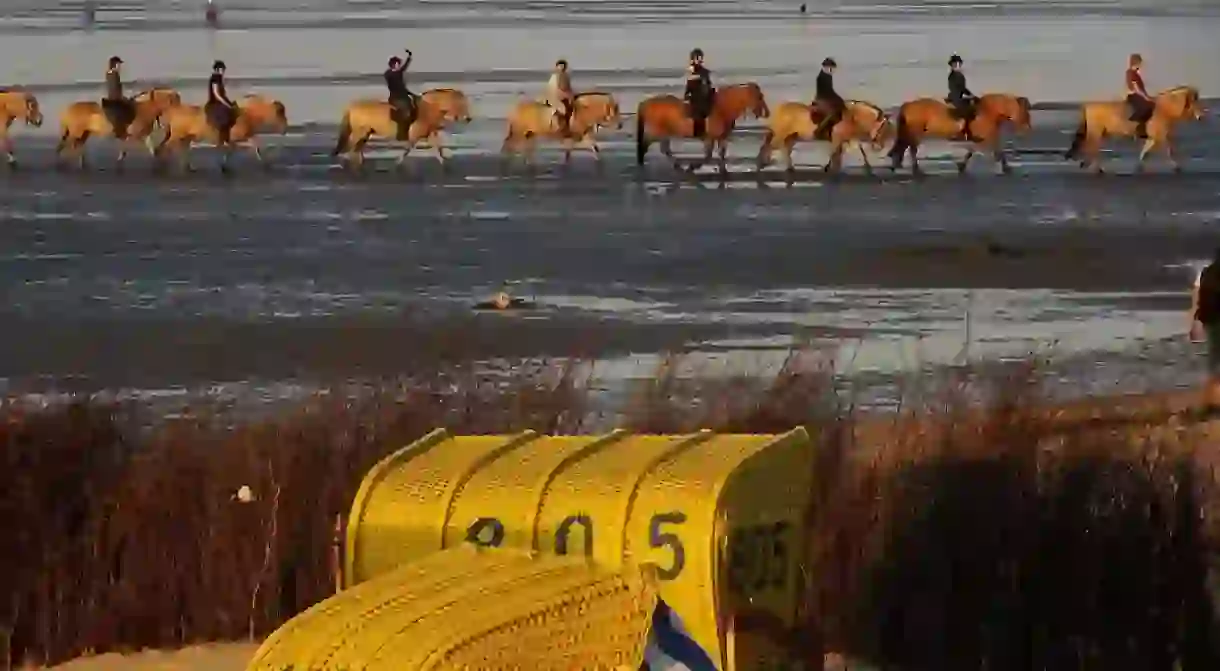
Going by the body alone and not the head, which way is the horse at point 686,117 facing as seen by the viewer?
to the viewer's right

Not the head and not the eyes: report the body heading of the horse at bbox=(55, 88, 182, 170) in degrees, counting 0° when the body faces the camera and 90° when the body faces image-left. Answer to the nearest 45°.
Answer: approximately 270°

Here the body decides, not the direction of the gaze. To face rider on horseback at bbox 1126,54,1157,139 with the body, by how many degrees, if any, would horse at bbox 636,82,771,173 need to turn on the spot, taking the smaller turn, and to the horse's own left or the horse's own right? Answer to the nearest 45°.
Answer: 0° — it already faces them

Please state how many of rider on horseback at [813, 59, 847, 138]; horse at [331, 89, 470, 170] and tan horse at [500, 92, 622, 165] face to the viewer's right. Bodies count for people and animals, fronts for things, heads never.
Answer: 3

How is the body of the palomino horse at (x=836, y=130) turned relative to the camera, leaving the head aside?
to the viewer's right

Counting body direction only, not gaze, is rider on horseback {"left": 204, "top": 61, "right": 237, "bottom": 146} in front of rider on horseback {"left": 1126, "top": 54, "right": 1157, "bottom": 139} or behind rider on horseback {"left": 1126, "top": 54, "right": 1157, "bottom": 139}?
behind

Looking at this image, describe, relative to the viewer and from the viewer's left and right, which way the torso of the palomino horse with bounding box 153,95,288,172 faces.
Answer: facing to the right of the viewer

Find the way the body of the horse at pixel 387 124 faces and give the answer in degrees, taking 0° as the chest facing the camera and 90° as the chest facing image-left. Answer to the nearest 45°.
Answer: approximately 270°

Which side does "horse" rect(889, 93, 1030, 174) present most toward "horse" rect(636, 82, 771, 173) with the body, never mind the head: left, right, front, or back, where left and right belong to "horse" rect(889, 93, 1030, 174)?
back

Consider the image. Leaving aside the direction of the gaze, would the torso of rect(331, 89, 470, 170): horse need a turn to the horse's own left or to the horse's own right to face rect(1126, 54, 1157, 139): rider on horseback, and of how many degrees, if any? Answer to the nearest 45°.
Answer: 0° — it already faces them

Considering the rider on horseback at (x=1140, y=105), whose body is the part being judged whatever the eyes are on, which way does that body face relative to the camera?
to the viewer's right

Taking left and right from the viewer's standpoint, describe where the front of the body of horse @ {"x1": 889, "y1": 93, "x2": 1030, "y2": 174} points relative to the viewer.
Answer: facing to the right of the viewer

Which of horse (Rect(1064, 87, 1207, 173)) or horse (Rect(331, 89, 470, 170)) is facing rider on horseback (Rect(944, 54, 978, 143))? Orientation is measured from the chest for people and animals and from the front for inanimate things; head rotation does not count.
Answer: horse (Rect(331, 89, 470, 170))

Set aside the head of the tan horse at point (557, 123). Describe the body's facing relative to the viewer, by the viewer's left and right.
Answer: facing to the right of the viewer

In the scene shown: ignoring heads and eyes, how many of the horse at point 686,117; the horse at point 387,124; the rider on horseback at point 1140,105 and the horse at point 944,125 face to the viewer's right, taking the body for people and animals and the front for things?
4

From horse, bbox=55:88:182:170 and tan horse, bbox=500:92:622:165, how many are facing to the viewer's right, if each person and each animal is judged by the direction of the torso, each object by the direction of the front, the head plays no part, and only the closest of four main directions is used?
2

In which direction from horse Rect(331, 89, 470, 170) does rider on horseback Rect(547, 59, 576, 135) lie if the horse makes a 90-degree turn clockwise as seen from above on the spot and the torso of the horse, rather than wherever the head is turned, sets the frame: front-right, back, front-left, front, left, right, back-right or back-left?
left

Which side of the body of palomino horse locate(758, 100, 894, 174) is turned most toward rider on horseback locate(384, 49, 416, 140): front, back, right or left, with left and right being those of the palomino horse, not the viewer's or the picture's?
back

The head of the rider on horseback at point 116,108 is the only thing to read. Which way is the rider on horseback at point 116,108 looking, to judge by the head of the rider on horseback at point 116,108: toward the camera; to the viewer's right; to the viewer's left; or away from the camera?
to the viewer's right
